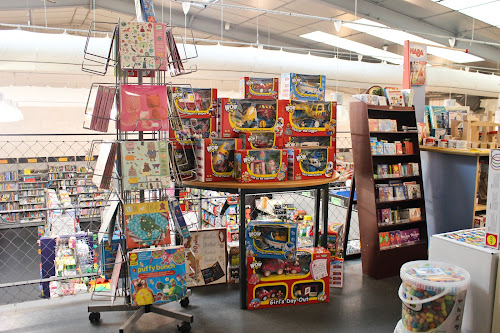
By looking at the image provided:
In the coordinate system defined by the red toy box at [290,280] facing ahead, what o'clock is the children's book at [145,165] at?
The children's book is roughly at 2 o'clock from the red toy box.

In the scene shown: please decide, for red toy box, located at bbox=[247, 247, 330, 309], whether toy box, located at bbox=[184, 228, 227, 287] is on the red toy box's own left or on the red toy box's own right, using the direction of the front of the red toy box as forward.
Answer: on the red toy box's own right

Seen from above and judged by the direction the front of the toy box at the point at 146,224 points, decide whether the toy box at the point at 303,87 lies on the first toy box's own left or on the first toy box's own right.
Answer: on the first toy box's own left

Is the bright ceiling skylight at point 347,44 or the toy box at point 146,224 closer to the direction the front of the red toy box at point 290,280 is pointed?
the toy box

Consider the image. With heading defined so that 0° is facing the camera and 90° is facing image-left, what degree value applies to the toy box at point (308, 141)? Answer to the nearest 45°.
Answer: approximately 0°

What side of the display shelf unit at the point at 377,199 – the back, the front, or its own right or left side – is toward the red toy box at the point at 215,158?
right
